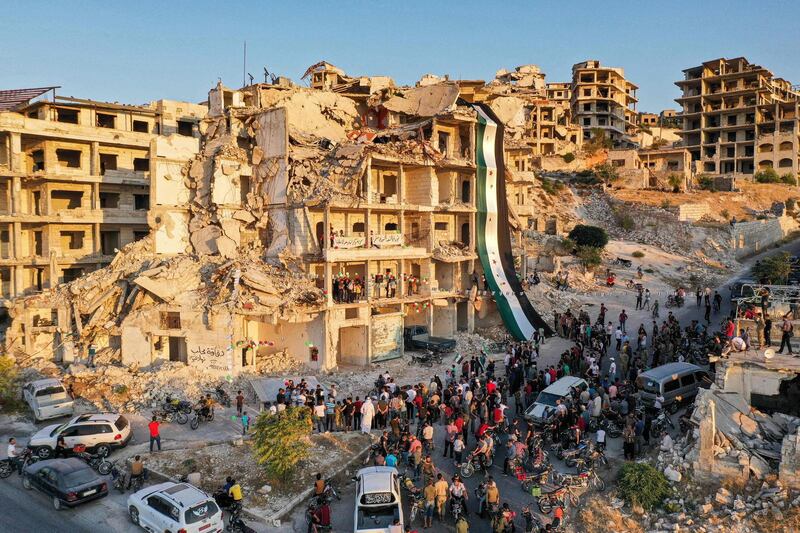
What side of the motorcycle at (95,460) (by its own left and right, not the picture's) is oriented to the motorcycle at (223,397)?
left

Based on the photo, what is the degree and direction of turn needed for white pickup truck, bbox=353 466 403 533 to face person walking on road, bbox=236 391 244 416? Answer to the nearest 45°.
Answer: approximately 45° to its left

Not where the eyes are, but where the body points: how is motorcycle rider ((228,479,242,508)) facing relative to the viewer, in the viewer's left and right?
facing away from the viewer and to the left of the viewer

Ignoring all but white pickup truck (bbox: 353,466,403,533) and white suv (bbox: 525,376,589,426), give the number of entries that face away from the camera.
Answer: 1

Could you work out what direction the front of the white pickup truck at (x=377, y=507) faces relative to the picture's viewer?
facing away from the viewer

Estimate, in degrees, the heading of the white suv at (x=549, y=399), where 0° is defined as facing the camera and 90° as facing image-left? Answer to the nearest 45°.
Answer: approximately 45°

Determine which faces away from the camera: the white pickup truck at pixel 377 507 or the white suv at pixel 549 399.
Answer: the white pickup truck at pixel 377 507
